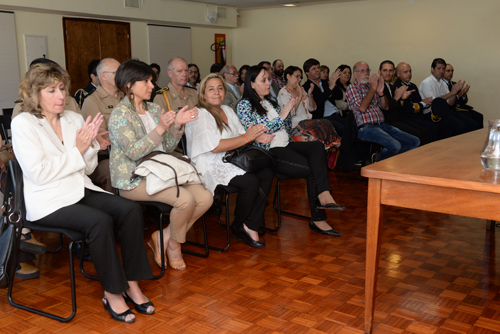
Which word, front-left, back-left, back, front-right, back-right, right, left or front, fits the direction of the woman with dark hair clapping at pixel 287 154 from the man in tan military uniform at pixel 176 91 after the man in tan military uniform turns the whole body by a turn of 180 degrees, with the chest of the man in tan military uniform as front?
back

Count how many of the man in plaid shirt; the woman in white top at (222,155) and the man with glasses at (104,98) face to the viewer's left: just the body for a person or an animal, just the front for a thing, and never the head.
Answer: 0

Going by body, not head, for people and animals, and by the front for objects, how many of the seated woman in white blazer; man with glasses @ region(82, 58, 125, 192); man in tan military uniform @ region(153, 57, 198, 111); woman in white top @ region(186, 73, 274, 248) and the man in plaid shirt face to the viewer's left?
0

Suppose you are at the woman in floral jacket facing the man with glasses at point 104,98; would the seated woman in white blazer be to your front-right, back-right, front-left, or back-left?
back-left

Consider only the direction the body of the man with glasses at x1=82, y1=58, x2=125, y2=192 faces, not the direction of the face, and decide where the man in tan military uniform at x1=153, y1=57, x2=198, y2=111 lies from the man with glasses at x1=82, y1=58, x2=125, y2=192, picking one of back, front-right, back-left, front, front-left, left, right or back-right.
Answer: left

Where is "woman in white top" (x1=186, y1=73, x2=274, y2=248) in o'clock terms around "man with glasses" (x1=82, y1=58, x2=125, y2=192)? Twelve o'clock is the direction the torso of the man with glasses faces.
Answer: The woman in white top is roughly at 12 o'clock from the man with glasses.

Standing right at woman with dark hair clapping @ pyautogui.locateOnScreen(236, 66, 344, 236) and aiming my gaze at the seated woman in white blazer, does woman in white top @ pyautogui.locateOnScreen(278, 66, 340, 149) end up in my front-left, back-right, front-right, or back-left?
back-right

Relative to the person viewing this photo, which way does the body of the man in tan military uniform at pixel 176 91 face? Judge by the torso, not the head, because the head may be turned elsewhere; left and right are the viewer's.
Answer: facing the viewer and to the right of the viewer

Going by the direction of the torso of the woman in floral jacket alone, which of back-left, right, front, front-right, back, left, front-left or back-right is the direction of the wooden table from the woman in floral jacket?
front

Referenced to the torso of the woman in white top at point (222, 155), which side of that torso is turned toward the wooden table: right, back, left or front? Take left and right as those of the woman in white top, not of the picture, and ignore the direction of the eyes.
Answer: front

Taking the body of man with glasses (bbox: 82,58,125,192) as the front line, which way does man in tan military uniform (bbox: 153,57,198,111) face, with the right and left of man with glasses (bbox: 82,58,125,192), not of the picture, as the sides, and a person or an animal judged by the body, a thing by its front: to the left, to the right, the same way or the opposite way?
the same way

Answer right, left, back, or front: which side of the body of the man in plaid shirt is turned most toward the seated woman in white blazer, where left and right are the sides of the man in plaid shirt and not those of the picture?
right

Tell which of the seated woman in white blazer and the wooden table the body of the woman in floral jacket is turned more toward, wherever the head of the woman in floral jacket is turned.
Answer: the wooden table

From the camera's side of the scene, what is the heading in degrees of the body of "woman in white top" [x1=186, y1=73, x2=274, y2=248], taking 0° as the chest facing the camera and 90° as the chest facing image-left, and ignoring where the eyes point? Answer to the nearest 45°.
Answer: approximately 315°

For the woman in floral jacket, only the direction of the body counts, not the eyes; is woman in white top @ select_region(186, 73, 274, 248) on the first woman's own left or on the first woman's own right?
on the first woman's own left

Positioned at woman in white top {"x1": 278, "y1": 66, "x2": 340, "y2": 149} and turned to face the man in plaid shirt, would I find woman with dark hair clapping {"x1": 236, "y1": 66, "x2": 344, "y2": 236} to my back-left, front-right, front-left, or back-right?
back-right

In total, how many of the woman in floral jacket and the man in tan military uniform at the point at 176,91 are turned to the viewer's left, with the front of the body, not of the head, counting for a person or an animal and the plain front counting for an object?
0

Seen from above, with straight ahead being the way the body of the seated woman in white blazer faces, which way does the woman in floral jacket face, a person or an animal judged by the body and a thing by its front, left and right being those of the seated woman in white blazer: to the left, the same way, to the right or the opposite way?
the same way

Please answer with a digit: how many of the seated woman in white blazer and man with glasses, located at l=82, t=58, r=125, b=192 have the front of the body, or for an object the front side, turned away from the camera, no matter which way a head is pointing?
0

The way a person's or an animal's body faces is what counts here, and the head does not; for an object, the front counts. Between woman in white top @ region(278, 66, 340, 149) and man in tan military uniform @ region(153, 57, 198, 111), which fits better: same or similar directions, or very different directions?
same or similar directions

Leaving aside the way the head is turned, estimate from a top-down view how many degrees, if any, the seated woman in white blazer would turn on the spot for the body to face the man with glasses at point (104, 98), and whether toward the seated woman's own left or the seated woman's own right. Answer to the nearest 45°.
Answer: approximately 135° to the seated woman's own left

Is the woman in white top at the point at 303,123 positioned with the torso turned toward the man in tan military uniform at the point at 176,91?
no
